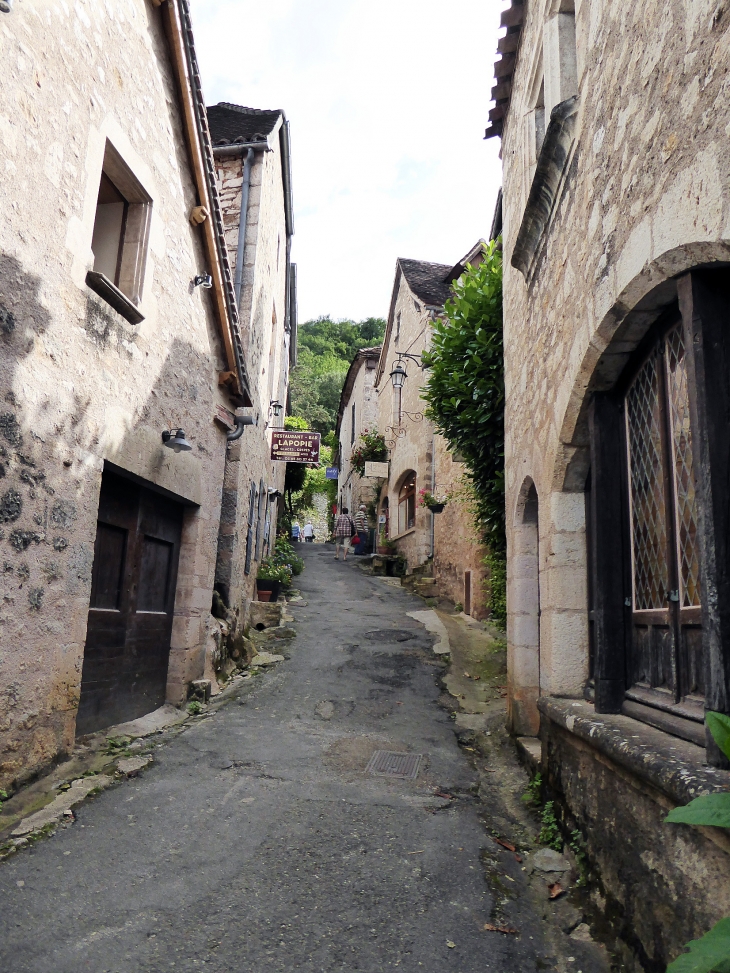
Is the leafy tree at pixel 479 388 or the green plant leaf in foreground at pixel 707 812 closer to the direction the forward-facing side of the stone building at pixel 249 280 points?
the leafy tree

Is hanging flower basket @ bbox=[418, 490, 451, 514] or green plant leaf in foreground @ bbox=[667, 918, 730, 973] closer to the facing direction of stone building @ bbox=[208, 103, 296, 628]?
the hanging flower basket

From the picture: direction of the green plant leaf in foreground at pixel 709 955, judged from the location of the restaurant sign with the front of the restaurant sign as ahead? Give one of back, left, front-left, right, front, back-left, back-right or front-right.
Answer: front

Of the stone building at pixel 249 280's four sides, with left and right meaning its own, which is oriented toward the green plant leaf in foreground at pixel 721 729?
right

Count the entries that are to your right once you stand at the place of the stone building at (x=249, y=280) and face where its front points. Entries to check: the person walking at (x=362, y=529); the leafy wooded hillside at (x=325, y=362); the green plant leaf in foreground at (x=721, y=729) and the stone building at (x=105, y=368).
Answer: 2

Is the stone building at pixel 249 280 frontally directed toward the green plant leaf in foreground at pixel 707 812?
no

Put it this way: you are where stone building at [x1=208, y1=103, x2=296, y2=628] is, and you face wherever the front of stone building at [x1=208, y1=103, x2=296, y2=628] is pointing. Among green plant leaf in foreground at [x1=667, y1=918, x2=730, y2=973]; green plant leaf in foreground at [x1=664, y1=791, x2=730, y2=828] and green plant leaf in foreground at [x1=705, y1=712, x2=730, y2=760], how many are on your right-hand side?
3

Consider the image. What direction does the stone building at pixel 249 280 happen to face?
to the viewer's right

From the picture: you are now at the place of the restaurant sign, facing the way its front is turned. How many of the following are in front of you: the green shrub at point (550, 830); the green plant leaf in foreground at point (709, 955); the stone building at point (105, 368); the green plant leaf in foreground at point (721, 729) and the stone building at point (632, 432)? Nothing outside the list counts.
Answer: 5

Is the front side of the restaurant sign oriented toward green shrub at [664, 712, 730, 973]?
yes

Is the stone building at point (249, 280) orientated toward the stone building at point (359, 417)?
no

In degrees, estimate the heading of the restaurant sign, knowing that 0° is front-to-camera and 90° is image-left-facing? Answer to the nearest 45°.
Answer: approximately 0°
